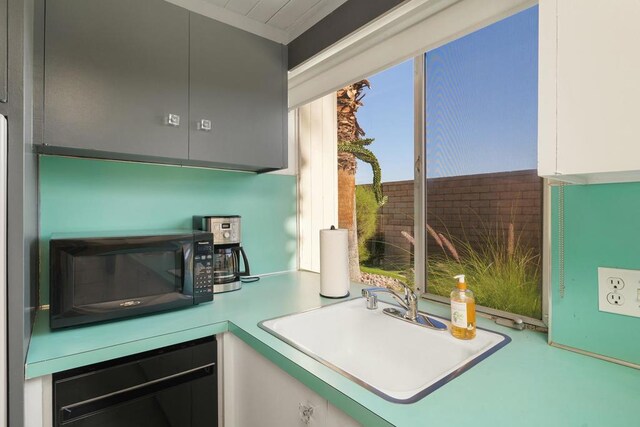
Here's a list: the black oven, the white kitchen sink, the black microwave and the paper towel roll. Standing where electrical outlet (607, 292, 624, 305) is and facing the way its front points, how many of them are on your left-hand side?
0

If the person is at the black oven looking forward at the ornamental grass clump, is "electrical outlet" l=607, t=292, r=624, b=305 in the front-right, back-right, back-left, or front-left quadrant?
front-right

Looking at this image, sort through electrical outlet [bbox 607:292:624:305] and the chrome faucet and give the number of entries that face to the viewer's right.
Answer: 0

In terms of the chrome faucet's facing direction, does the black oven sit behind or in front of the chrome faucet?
in front

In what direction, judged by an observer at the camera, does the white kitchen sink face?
facing the viewer and to the left of the viewer

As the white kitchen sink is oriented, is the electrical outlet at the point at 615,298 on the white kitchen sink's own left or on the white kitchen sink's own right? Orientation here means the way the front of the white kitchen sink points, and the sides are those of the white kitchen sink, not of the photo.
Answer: on the white kitchen sink's own left

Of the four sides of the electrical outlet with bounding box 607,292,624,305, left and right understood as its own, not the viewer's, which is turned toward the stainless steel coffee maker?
right

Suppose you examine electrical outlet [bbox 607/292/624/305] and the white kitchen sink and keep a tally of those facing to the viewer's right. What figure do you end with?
0

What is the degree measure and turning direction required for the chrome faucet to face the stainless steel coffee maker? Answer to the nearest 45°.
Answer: approximately 45° to its right

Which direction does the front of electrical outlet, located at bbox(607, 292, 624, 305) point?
toward the camera

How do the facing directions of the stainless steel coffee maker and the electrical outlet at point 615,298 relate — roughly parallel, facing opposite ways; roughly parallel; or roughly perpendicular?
roughly perpendicular
